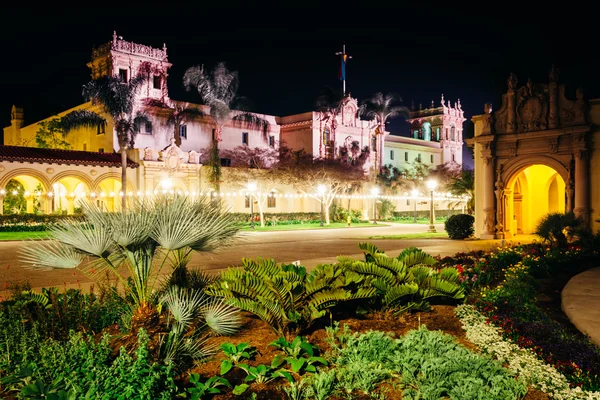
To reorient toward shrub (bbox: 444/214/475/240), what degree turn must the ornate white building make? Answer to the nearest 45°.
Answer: approximately 45° to its left

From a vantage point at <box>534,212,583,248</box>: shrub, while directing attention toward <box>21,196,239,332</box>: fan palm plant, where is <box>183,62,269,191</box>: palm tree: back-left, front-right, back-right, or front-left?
back-right

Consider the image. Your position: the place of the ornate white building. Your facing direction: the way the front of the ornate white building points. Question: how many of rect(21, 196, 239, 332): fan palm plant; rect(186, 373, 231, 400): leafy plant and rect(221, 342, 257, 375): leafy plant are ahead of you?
3

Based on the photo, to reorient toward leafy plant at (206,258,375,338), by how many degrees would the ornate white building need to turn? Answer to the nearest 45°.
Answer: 0° — it already faces it

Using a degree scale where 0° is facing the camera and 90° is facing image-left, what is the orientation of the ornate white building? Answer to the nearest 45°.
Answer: approximately 0°

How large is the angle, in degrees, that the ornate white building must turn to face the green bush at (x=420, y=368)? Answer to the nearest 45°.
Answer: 0° — it already faces it

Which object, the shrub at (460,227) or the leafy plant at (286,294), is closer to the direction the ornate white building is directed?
the leafy plant
